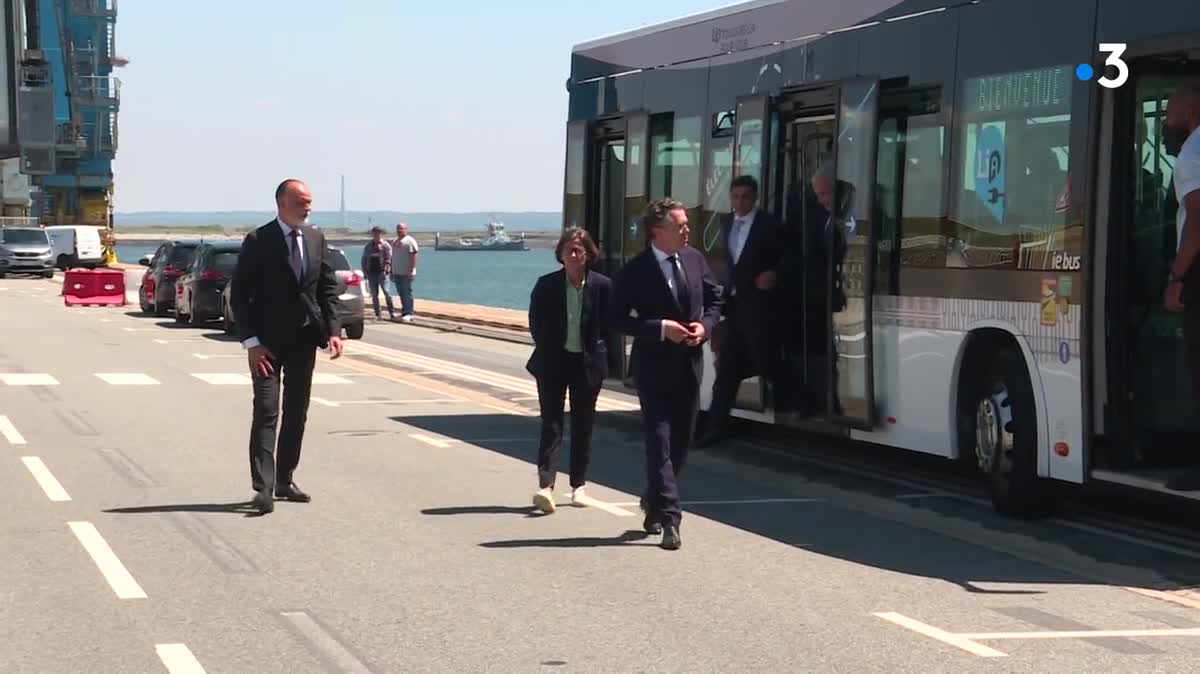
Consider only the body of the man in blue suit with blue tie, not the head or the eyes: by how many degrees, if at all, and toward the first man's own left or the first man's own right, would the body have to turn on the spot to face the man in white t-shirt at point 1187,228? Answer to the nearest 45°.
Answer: approximately 45° to the first man's own left

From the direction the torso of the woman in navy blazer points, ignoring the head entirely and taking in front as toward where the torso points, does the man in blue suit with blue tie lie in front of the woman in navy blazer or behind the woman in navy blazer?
in front

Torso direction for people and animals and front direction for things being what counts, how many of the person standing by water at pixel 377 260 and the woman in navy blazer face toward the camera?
2

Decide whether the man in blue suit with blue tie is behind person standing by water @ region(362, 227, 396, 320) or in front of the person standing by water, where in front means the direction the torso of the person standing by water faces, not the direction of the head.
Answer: in front

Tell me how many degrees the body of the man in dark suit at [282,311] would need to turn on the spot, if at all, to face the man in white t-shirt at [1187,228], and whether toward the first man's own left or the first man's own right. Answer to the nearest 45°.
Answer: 0° — they already face them

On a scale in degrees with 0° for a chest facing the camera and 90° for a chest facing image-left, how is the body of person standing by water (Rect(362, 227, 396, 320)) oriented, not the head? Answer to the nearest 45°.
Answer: approximately 0°

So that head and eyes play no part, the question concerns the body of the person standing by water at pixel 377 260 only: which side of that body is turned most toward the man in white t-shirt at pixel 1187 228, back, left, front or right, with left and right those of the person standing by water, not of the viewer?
front

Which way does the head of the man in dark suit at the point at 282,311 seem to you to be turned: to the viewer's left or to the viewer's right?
to the viewer's right

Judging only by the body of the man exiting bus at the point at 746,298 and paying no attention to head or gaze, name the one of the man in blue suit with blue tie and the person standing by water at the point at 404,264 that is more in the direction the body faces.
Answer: the man in blue suit with blue tie

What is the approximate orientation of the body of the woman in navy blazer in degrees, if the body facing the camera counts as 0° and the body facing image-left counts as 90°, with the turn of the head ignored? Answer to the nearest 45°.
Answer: approximately 0°

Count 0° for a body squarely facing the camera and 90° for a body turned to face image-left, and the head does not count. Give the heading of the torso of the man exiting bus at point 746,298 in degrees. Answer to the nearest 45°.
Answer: approximately 45°
